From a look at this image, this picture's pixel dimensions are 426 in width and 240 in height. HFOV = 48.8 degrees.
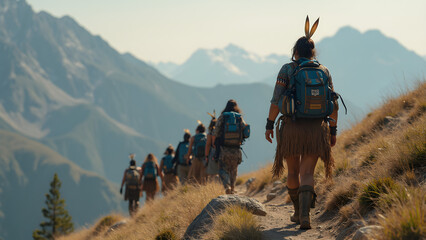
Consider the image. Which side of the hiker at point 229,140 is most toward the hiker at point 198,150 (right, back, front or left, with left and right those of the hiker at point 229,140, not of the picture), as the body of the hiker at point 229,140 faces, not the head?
front

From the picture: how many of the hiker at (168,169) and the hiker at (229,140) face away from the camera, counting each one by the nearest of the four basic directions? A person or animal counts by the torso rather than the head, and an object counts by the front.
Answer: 2

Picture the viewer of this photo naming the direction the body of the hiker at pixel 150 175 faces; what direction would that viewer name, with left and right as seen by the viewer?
facing away from the viewer

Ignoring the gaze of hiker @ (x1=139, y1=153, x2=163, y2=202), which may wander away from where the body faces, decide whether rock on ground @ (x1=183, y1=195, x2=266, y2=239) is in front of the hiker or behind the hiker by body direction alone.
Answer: behind

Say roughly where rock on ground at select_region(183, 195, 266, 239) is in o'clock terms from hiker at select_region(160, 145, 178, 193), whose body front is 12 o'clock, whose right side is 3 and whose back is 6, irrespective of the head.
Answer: The rock on ground is roughly at 6 o'clock from the hiker.

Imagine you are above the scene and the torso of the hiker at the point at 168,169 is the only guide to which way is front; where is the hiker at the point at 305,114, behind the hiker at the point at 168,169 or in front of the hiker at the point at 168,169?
behind

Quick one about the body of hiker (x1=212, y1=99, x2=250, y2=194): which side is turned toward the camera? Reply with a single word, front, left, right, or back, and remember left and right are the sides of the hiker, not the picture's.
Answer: back

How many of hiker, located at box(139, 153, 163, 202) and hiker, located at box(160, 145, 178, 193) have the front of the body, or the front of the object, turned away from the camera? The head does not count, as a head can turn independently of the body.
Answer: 2

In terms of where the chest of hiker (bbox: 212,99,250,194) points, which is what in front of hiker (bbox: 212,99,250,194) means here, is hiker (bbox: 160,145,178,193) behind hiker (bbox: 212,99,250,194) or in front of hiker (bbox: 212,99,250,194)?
in front

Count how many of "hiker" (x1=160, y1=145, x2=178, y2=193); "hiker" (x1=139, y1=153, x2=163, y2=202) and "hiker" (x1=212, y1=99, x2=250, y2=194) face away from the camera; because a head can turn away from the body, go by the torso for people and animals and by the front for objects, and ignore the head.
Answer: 3

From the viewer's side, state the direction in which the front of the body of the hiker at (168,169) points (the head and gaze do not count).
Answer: away from the camera

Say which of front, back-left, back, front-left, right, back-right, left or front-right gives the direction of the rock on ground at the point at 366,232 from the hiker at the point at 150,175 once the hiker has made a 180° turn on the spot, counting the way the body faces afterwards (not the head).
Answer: front
